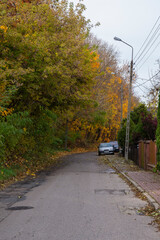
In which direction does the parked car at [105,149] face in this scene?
toward the camera
